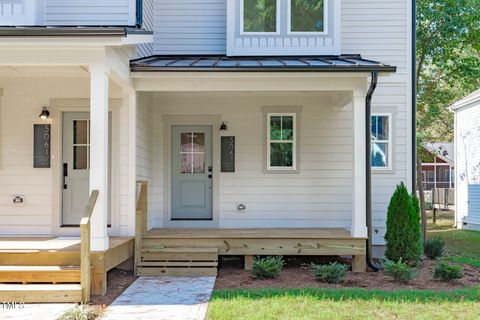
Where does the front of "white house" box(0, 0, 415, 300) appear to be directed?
toward the camera

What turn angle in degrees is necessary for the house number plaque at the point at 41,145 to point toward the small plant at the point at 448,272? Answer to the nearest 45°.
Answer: approximately 45° to its left

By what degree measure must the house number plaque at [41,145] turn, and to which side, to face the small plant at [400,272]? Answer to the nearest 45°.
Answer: approximately 45° to its left

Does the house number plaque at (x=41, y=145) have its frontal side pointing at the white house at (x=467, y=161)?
no

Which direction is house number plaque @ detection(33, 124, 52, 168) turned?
toward the camera

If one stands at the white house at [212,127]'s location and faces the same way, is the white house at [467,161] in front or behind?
behind

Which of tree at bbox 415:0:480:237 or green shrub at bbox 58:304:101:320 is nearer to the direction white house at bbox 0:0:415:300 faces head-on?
the green shrub

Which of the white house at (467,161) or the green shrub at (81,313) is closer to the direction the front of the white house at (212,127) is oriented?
the green shrub

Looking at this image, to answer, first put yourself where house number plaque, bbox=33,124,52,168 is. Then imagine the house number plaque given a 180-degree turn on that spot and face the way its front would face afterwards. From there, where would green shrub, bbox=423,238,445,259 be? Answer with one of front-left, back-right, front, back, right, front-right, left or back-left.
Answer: right

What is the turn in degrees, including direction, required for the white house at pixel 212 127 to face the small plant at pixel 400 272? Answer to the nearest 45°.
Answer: approximately 45° to its left

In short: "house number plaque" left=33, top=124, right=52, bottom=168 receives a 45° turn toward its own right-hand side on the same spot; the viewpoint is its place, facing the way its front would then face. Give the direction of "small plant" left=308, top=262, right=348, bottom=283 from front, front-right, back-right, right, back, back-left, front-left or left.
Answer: left

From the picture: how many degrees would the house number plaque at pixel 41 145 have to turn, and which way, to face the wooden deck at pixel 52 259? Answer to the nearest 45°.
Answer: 0° — it already faces it

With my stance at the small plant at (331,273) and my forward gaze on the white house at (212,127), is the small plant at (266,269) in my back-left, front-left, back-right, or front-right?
front-left

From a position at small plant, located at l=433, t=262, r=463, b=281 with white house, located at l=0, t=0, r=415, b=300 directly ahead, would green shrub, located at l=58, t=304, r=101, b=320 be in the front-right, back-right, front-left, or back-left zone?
front-left

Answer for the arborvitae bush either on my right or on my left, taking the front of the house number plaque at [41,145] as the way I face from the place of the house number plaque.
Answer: on my left
